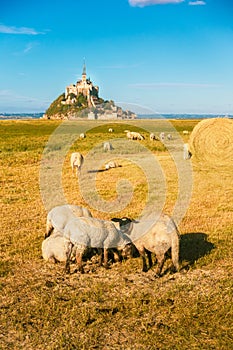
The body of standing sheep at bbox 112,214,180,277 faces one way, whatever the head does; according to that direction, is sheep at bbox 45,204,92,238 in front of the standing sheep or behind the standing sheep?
in front

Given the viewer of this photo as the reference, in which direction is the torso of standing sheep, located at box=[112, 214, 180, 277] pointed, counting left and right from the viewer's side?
facing away from the viewer and to the left of the viewer

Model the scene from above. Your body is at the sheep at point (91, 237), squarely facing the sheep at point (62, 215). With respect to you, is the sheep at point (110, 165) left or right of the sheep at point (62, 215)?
right

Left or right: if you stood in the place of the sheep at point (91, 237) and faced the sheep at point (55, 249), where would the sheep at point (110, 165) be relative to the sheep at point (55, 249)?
right

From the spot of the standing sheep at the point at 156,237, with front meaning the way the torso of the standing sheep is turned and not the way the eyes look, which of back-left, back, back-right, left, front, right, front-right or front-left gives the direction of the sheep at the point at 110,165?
front-right

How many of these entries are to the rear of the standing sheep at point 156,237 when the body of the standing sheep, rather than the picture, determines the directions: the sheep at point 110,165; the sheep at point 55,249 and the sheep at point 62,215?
0

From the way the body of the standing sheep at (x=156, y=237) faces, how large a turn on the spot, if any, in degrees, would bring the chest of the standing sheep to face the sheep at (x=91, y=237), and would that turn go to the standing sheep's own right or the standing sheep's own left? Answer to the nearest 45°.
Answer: approximately 45° to the standing sheep's own left
